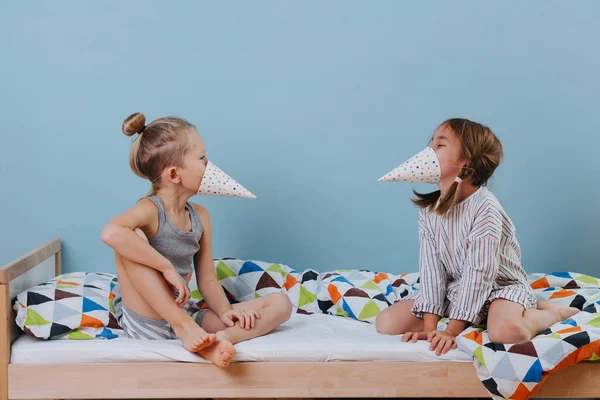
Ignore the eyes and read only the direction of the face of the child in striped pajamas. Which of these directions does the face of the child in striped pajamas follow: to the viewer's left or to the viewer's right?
to the viewer's left

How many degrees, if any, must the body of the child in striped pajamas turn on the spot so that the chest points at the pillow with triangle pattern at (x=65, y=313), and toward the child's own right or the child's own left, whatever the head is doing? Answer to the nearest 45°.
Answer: approximately 45° to the child's own right

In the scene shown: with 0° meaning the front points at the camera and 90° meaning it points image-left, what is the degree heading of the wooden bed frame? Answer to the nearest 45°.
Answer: approximately 270°

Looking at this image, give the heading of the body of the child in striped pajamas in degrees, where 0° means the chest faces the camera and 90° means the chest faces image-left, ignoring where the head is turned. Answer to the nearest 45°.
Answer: approximately 45°
